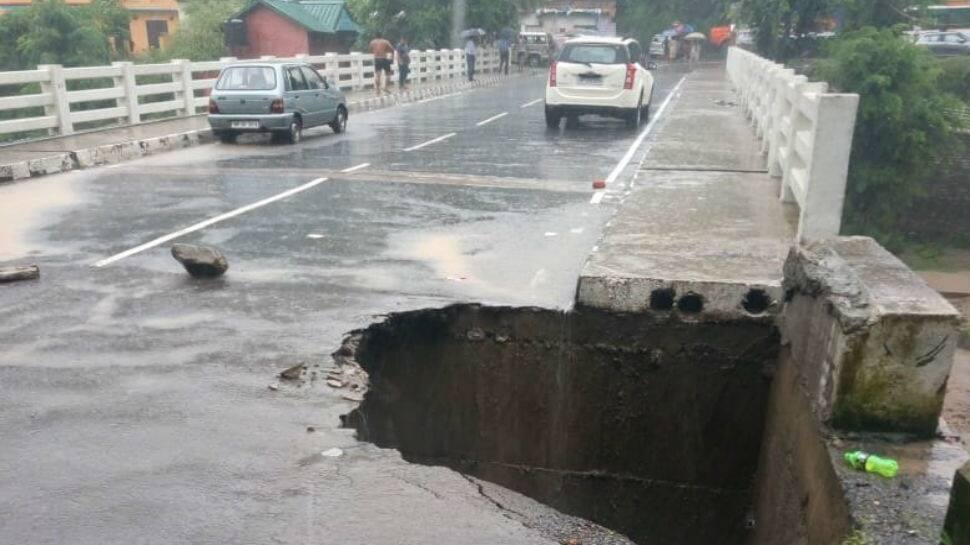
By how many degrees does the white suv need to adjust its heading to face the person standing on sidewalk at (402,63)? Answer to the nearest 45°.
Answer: approximately 45° to its left

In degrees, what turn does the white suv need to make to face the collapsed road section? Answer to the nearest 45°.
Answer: approximately 180°

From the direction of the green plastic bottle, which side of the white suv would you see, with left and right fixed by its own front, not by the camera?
back

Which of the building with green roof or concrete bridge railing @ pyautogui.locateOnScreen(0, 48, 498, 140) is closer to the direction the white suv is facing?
the building with green roof

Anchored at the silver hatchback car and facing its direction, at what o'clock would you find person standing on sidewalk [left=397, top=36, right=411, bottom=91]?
The person standing on sidewalk is roughly at 11 o'clock from the silver hatchback car.

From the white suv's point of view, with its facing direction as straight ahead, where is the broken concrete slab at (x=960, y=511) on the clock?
The broken concrete slab is roughly at 6 o'clock from the white suv.

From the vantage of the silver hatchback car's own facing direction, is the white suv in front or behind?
in front

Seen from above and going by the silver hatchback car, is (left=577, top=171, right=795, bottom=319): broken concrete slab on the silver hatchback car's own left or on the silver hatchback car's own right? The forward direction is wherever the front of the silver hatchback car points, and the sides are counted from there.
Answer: on the silver hatchback car's own right

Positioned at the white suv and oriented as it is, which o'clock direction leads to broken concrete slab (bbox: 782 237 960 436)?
The broken concrete slab is roughly at 6 o'clock from the white suv.

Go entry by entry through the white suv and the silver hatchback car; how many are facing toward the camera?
0

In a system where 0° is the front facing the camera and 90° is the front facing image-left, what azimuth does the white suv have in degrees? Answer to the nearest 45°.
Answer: approximately 180°

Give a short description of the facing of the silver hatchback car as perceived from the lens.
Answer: facing away from the viewer and to the right of the viewer

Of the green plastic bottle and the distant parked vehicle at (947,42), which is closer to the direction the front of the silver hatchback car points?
the distant parked vehicle
